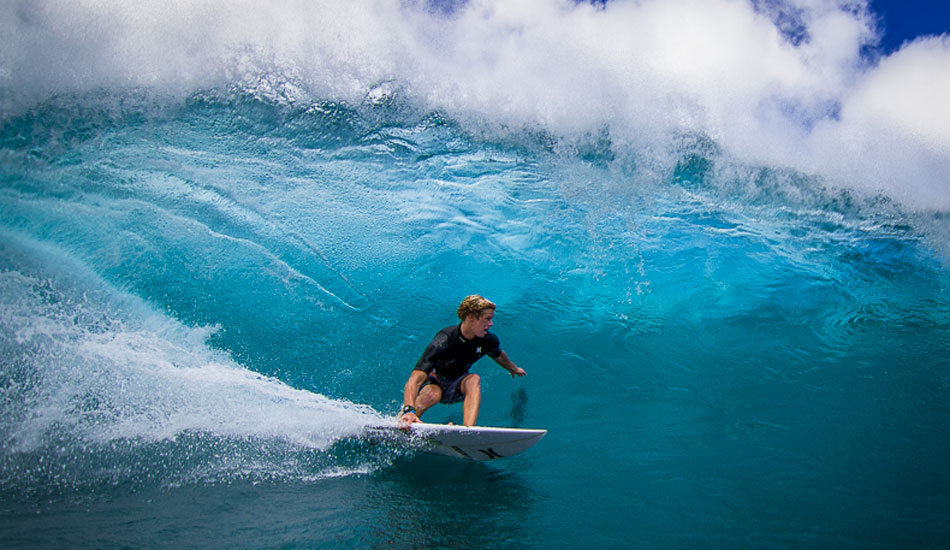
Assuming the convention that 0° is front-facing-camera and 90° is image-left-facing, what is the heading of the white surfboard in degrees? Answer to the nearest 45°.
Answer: approximately 270°

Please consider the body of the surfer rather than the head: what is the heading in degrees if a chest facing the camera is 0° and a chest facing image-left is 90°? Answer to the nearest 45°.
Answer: approximately 315°
